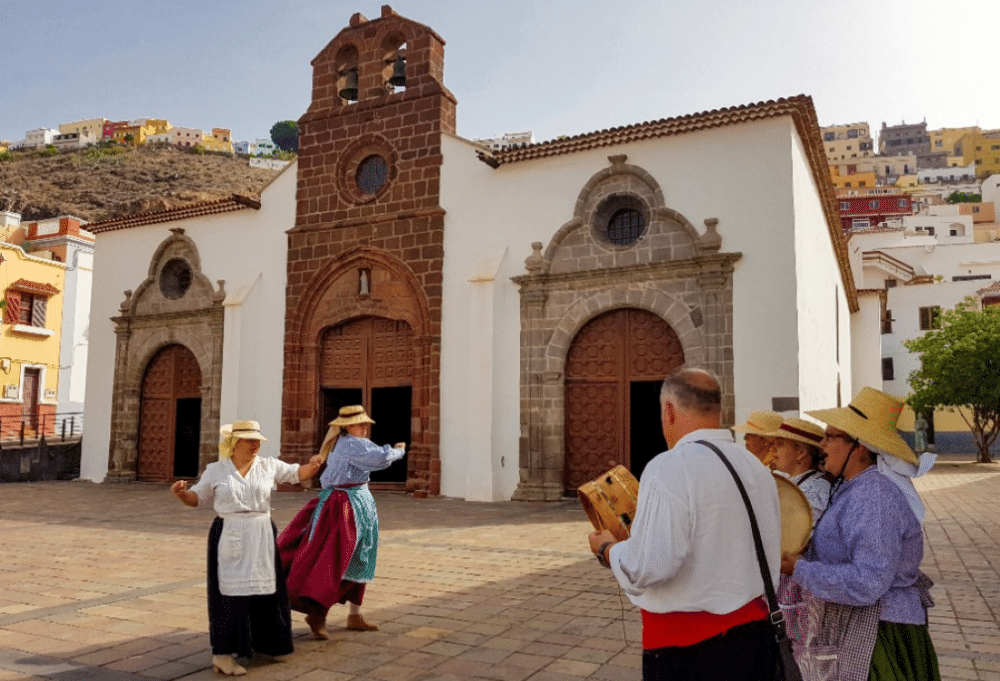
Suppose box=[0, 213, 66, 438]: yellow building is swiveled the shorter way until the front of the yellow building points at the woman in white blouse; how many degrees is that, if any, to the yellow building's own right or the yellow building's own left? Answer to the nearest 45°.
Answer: approximately 45° to the yellow building's own right

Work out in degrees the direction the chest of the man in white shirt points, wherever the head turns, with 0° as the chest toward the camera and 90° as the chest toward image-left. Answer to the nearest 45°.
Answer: approximately 135°

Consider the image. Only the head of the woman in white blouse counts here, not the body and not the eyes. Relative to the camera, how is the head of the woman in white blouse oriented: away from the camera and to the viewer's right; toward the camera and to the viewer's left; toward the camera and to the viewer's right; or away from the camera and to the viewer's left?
toward the camera and to the viewer's right

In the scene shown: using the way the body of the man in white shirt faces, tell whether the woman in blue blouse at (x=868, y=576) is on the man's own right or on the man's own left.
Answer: on the man's own right

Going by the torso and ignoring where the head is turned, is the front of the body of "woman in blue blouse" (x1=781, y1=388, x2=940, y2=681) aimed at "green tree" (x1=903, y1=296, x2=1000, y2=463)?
no

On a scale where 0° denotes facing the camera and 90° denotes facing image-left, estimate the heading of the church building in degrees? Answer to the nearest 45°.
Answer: approximately 45°

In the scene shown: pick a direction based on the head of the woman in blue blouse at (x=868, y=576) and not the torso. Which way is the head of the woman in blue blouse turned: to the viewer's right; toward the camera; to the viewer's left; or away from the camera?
to the viewer's left

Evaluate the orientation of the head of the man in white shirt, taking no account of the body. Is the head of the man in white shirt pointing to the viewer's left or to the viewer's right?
to the viewer's left

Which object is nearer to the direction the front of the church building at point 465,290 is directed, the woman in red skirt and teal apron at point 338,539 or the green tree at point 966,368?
the woman in red skirt and teal apron

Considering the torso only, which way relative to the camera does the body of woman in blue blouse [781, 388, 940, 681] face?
to the viewer's left

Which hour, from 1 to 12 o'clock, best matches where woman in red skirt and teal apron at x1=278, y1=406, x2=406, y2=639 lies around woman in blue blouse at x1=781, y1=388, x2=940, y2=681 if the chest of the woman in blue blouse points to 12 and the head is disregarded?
The woman in red skirt and teal apron is roughly at 1 o'clock from the woman in blue blouse.
